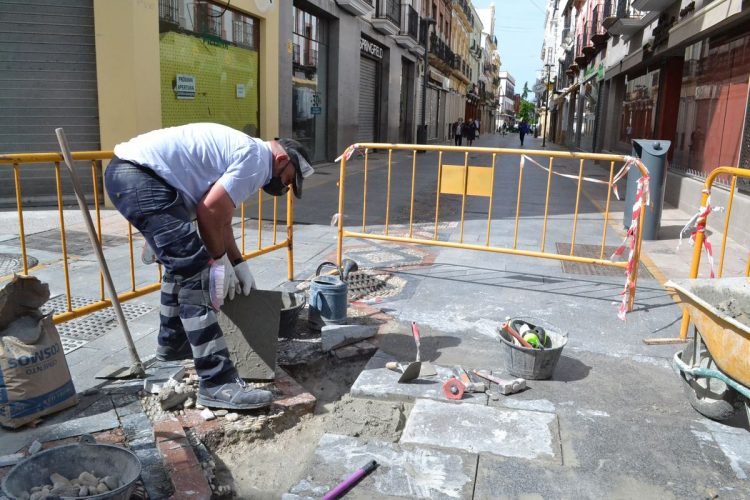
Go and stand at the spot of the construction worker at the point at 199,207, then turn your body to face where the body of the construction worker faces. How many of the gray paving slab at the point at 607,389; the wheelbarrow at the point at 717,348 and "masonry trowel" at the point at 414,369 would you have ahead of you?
3

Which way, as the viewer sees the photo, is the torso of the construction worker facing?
to the viewer's right

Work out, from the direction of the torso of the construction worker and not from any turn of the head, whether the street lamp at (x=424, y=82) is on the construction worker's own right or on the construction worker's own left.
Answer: on the construction worker's own left

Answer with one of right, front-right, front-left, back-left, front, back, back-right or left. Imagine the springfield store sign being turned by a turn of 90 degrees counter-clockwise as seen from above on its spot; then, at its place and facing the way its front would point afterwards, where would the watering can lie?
back-right

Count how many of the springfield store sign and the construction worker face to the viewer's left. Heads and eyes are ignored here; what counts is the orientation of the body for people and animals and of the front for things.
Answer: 0

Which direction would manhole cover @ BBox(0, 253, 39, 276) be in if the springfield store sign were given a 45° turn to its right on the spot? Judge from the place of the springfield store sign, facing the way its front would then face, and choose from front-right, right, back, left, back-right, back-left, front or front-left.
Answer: front

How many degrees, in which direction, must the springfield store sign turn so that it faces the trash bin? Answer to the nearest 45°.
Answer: approximately 45° to its right

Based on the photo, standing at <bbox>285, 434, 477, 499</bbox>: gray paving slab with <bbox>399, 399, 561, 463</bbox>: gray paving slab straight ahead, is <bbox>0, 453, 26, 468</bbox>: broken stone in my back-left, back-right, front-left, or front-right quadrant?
back-left

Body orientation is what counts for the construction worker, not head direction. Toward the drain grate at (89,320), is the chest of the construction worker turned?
no

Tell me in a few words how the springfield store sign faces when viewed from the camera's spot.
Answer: facing the viewer and to the right of the viewer

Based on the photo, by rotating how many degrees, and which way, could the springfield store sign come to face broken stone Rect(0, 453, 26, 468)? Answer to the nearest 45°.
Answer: approximately 45° to its right

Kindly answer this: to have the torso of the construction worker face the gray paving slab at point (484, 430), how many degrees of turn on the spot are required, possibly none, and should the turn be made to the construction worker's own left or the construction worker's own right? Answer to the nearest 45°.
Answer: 0° — they already face it

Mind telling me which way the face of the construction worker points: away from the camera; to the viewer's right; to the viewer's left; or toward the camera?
to the viewer's right

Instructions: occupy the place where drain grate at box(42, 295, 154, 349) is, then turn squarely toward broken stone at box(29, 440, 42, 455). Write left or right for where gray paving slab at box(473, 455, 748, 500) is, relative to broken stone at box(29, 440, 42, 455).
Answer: left

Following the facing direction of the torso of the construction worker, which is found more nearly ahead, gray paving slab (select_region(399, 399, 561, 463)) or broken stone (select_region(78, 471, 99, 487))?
the gray paving slab

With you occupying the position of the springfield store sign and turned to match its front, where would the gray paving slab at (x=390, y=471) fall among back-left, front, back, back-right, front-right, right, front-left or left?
front-right

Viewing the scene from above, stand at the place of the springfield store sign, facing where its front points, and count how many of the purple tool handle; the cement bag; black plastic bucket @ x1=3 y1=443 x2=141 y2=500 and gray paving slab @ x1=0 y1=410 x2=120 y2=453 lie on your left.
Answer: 0
